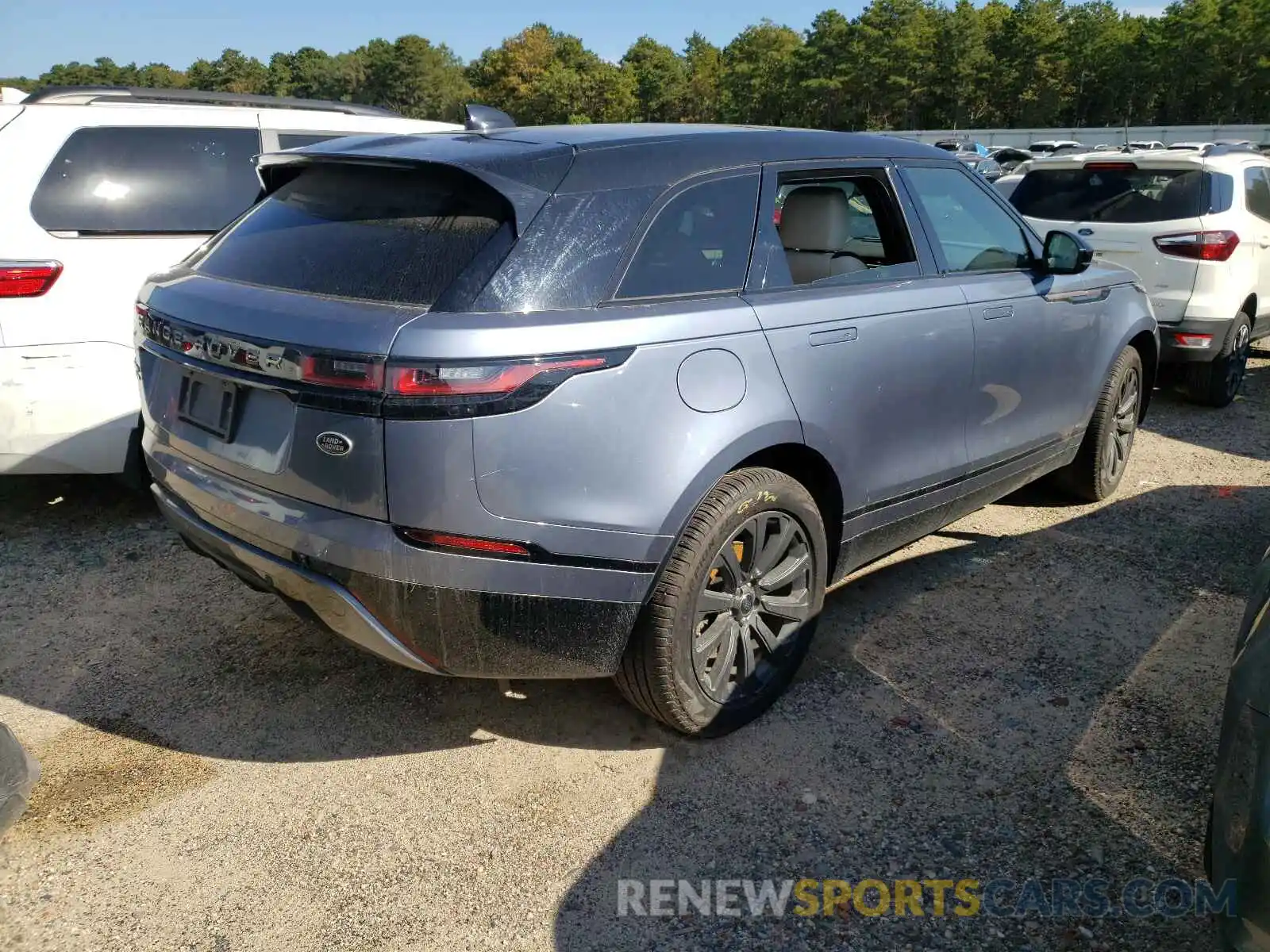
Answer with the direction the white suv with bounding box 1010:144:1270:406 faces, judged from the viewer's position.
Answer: facing away from the viewer and to the right of the viewer

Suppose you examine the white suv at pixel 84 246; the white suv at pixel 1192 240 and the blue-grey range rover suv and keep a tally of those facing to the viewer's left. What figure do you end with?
0

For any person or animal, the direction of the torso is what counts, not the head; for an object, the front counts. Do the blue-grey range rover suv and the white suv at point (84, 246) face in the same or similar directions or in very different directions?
same or similar directions

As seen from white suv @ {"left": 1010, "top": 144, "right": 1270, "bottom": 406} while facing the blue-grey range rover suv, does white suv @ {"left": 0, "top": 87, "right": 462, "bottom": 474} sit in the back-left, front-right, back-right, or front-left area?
front-right

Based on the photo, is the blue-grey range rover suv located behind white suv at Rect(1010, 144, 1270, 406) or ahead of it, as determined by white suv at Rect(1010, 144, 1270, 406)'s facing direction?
behind

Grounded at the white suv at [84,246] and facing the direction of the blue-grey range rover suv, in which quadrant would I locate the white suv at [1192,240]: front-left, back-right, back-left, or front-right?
front-left

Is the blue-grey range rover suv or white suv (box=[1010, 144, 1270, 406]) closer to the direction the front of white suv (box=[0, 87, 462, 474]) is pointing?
the white suv

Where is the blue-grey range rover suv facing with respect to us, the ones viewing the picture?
facing away from the viewer and to the right of the viewer

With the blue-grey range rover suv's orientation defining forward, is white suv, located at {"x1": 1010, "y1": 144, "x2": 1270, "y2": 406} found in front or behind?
in front

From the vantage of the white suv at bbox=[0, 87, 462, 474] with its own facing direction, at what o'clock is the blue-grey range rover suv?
The blue-grey range rover suv is roughly at 2 o'clock from the white suv.

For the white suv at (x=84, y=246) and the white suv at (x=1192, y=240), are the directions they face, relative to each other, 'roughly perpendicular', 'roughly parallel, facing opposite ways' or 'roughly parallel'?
roughly parallel

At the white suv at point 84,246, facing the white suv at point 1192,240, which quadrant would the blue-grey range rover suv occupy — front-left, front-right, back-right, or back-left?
front-right

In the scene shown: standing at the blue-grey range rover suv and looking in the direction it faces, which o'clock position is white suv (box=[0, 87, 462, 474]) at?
The white suv is roughly at 9 o'clock from the blue-grey range rover suv.
